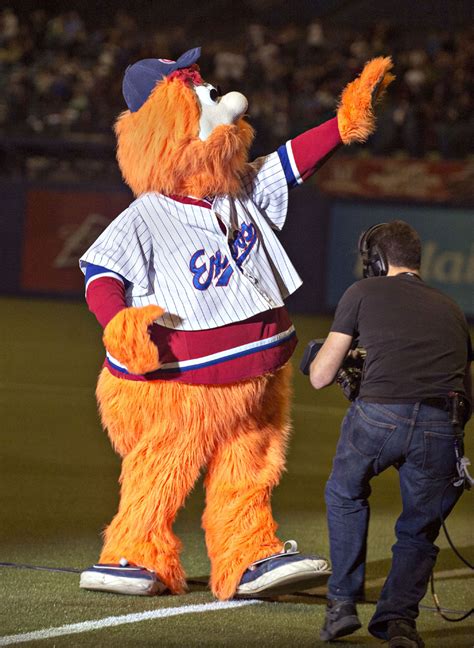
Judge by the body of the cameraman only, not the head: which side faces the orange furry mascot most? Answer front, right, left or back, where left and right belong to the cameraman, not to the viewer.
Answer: front

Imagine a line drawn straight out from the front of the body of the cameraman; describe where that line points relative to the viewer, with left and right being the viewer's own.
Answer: facing away from the viewer and to the left of the viewer

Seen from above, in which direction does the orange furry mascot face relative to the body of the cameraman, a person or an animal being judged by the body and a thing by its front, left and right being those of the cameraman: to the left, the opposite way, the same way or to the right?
the opposite way

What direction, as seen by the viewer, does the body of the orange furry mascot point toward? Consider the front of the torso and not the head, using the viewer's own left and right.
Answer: facing the viewer and to the right of the viewer

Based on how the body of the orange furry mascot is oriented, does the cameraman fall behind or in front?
in front
